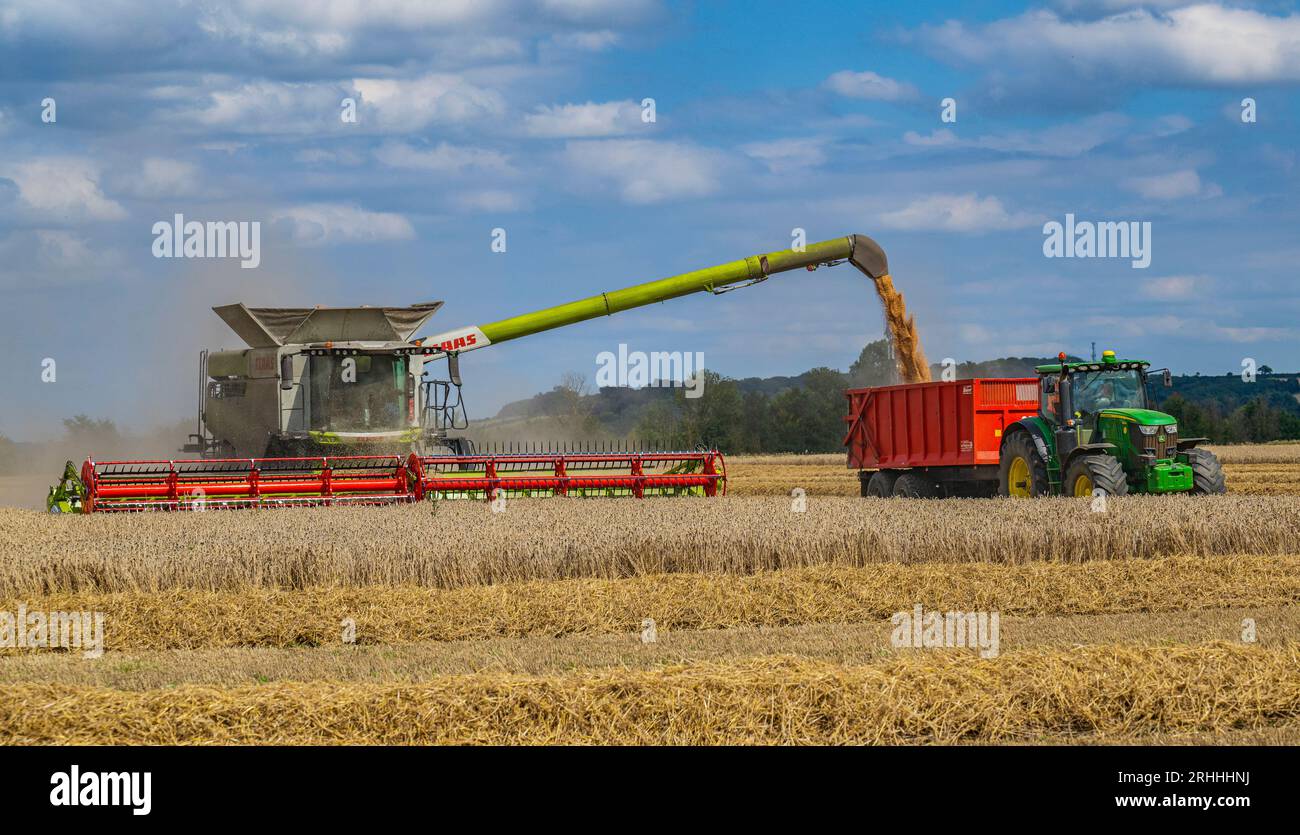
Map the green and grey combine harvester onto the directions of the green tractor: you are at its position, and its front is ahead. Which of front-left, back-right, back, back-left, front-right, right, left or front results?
back-right

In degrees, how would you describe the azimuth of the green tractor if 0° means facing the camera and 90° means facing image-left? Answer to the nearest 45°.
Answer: approximately 315°

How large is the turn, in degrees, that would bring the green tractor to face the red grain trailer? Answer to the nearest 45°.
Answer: approximately 180°

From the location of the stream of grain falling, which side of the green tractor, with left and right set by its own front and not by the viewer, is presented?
back
